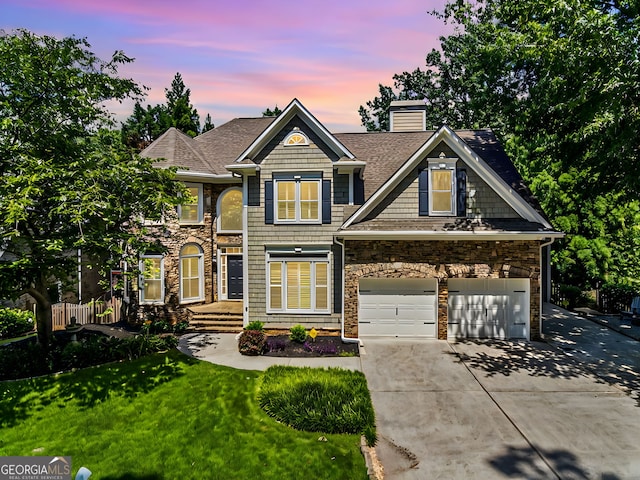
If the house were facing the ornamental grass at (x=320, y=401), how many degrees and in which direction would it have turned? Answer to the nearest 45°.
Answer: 0° — it already faces it

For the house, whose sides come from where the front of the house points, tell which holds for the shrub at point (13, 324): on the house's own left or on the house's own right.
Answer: on the house's own right

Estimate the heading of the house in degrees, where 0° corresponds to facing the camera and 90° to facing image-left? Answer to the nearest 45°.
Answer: approximately 0°

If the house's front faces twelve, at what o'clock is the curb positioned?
The curb is roughly at 12 o'clock from the house.

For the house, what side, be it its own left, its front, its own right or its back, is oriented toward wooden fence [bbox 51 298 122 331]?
right

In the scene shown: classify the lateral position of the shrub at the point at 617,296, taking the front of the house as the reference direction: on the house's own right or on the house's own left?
on the house's own left
